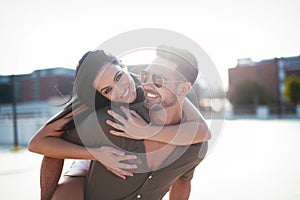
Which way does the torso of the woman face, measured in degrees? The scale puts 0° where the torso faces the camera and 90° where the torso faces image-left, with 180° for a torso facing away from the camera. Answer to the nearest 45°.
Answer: approximately 0°

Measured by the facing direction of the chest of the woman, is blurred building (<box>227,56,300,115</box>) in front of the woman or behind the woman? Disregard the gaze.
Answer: behind
